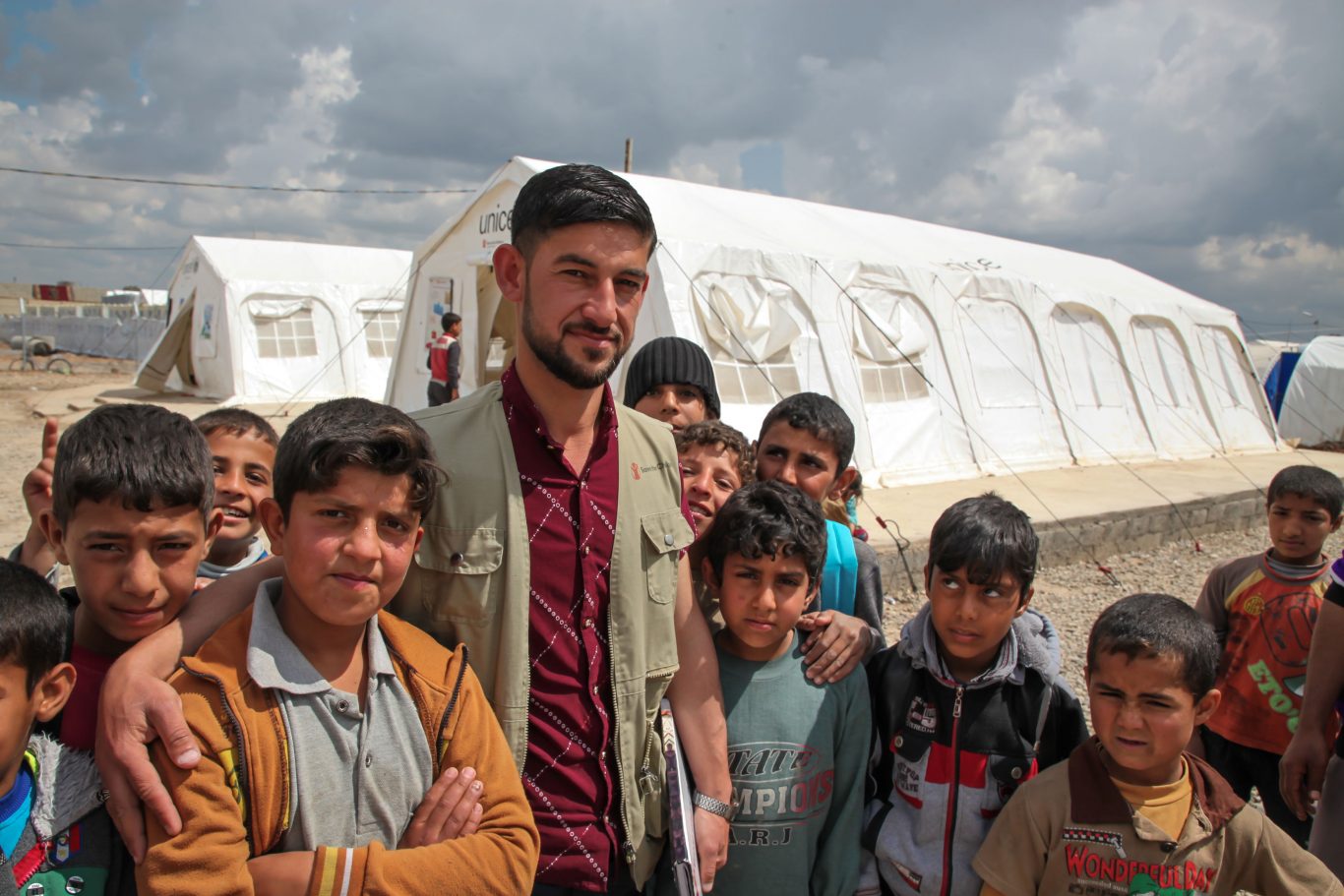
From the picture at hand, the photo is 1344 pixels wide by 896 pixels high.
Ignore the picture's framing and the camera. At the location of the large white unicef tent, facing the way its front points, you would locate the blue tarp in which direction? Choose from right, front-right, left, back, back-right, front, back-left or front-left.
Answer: back

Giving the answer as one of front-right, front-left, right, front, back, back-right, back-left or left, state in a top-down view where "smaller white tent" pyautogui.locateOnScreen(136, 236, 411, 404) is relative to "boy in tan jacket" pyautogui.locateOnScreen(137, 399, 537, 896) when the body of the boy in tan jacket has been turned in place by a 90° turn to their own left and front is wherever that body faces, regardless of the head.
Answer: left

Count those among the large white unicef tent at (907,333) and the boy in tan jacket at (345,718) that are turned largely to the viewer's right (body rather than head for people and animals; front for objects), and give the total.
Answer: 0

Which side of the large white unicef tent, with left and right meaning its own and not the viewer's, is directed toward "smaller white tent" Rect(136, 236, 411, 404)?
right

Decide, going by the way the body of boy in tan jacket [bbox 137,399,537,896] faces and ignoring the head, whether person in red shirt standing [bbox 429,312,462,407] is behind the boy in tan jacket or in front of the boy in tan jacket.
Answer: behind

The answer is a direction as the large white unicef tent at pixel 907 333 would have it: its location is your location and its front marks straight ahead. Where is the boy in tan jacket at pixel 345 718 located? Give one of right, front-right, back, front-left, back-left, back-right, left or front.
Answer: front-left

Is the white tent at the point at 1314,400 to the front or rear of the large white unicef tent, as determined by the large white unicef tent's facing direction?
to the rear

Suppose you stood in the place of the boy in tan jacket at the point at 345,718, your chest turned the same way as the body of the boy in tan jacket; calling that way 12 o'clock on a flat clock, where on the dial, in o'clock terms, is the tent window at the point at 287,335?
The tent window is roughly at 6 o'clock from the boy in tan jacket.

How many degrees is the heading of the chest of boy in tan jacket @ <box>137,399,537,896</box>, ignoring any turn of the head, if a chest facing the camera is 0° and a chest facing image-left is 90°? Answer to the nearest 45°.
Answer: approximately 0°

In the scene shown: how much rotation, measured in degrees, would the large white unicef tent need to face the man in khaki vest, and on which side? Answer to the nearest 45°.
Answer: approximately 45° to its left

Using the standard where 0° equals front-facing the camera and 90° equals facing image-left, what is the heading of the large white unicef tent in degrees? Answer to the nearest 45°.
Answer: approximately 45°
